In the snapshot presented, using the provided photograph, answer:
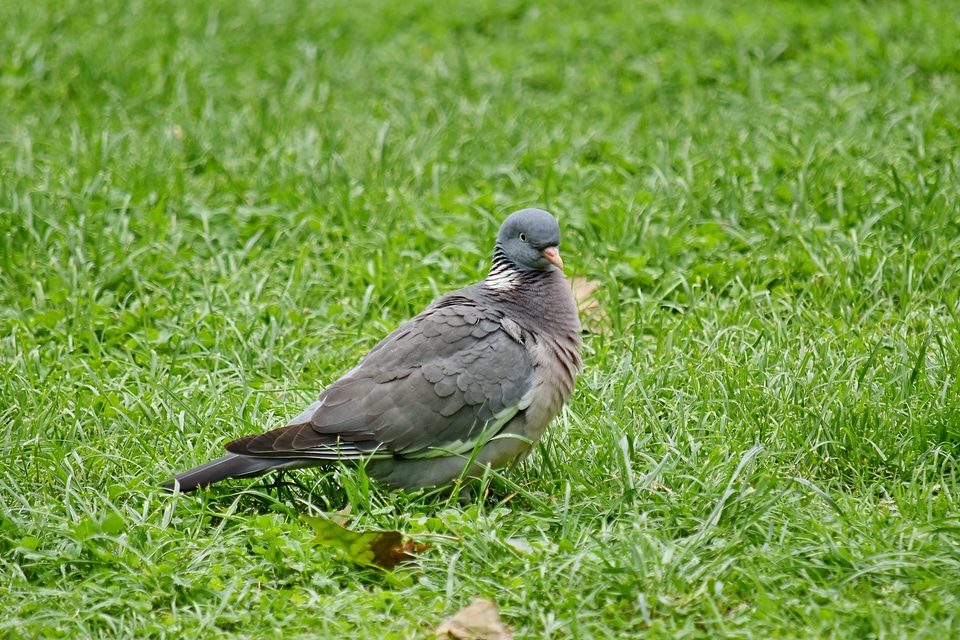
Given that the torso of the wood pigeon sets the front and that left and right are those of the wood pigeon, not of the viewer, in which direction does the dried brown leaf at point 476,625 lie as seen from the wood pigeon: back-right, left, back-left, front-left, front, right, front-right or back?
right

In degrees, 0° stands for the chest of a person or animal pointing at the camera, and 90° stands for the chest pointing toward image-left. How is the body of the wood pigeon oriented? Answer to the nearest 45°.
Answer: approximately 270°

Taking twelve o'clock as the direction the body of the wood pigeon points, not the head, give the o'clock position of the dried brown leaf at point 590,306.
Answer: The dried brown leaf is roughly at 10 o'clock from the wood pigeon.

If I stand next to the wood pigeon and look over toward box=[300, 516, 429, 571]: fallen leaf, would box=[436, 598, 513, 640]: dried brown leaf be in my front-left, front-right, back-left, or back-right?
front-left
